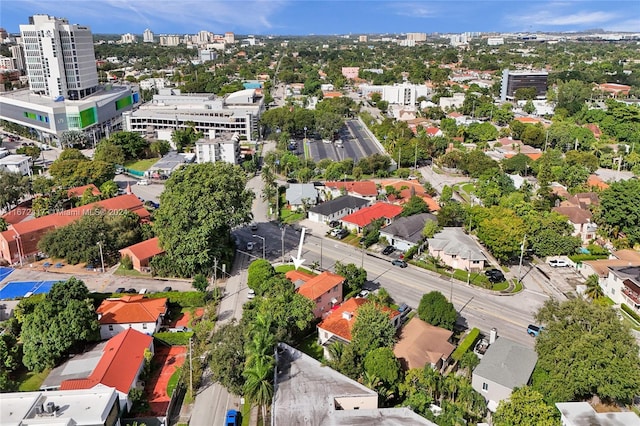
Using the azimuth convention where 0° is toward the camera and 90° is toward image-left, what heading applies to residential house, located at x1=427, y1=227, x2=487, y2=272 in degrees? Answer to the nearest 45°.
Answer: approximately 45°

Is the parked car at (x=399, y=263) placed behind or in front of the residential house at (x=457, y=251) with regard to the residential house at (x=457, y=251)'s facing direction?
in front

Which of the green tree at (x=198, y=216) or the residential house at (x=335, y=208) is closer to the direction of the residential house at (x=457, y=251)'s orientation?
the green tree

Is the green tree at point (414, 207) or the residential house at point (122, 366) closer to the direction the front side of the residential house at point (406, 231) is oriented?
the residential house

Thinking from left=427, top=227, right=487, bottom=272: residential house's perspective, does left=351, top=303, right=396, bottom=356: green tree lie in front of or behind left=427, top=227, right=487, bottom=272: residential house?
in front

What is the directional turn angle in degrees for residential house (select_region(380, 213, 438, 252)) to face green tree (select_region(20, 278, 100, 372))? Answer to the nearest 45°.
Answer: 0° — it already faces it

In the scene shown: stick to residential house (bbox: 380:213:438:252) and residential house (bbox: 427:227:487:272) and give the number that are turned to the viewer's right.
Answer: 0

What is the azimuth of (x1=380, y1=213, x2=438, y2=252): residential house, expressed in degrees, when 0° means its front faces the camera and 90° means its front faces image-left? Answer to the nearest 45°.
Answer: approximately 45°

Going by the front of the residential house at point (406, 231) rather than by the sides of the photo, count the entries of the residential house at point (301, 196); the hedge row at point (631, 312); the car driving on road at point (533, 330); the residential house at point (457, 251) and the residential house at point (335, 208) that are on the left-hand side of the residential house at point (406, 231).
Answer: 3

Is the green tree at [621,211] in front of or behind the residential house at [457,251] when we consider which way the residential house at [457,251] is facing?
behind

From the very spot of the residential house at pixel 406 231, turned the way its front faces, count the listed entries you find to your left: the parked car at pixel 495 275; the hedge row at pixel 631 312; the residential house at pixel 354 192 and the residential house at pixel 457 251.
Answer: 3

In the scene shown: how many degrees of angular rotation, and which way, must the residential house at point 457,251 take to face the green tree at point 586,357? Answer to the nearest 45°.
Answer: approximately 45° to its left

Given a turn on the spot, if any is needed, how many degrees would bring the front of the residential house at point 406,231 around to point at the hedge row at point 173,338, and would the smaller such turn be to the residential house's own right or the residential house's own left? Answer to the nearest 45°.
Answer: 0° — it already faces it

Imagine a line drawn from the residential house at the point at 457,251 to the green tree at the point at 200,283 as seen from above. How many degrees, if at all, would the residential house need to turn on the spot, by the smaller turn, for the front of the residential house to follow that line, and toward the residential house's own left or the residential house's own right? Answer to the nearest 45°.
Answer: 0° — it already faces it

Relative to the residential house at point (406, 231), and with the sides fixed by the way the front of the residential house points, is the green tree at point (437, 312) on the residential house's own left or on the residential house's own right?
on the residential house's own left
